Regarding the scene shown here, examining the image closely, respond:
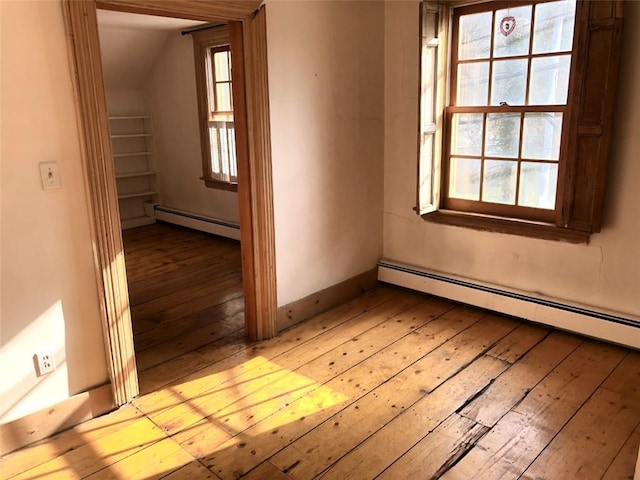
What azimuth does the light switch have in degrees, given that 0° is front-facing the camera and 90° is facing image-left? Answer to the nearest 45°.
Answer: approximately 0°

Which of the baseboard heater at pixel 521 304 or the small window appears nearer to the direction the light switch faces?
the baseboard heater

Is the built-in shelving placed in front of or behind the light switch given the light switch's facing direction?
behind

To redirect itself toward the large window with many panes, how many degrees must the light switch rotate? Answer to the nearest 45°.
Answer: approximately 90° to its left

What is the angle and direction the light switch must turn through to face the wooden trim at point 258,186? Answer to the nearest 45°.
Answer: approximately 90° to its left

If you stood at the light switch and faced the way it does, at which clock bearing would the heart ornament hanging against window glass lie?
The heart ornament hanging against window glass is roughly at 9 o'clock from the light switch.

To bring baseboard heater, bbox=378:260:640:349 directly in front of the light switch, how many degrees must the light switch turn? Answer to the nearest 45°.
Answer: approximately 90° to its left
